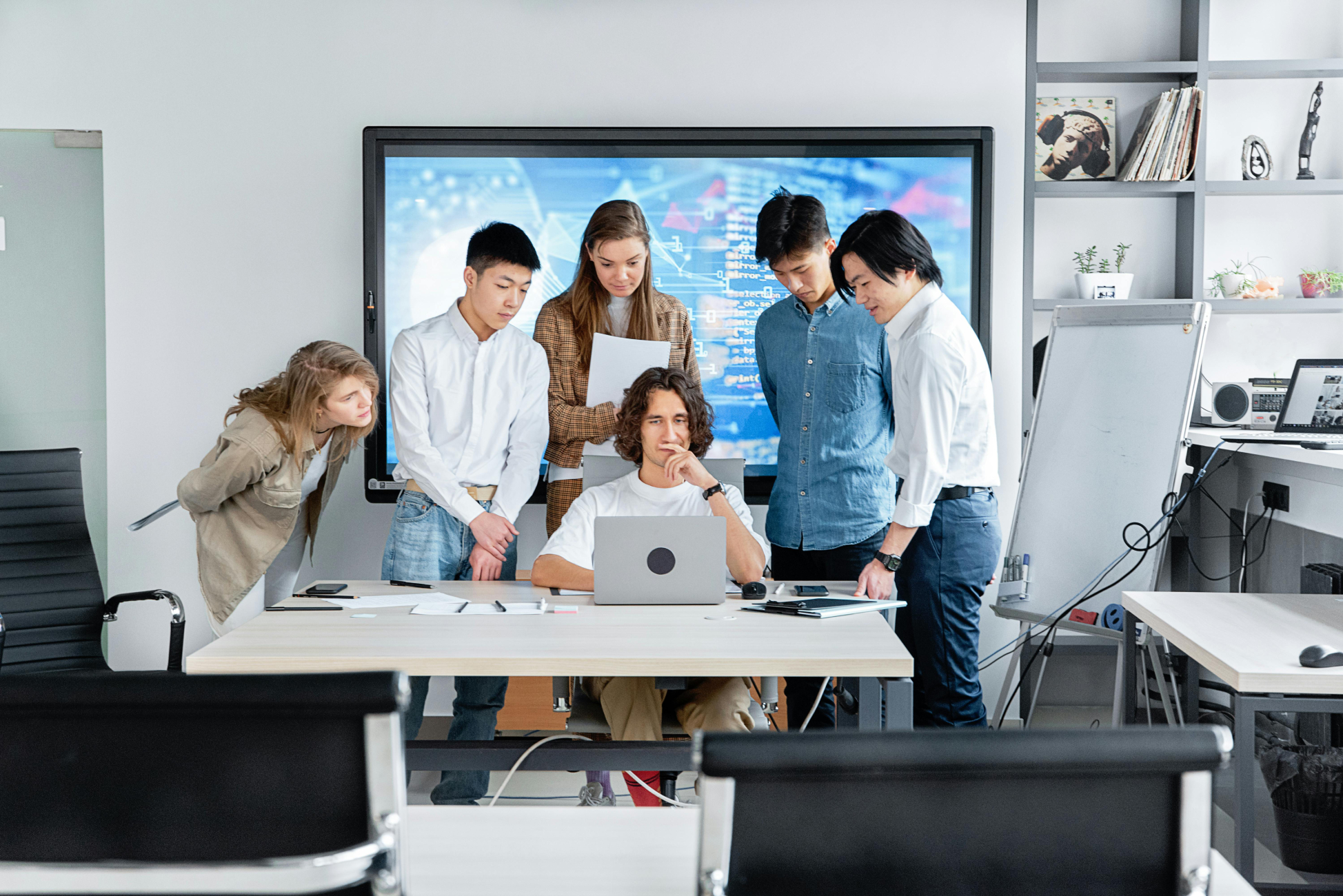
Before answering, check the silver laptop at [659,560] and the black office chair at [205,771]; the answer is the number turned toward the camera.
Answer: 0

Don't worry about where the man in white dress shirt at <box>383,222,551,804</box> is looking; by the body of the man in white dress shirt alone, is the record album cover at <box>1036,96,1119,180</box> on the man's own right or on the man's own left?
on the man's own left

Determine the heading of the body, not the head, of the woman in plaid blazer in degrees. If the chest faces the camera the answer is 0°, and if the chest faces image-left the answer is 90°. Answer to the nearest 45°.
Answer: approximately 0°

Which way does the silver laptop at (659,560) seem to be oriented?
away from the camera

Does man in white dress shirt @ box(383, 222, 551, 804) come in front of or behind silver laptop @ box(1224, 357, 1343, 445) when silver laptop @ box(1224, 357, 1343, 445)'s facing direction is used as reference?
in front

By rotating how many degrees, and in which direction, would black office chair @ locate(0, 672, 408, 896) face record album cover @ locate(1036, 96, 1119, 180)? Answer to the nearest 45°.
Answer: approximately 45° to its right

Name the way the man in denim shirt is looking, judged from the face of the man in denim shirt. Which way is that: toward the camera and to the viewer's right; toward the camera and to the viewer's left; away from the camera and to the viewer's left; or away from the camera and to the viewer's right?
toward the camera and to the viewer's left

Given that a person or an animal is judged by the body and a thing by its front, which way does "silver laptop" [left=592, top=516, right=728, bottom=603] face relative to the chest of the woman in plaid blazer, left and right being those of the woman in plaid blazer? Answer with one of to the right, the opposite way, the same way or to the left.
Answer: the opposite way

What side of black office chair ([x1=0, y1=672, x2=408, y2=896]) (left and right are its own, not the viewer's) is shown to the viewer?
back

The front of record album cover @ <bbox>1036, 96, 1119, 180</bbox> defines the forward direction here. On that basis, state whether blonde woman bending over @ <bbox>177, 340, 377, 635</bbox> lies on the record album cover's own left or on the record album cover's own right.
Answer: on the record album cover's own right
